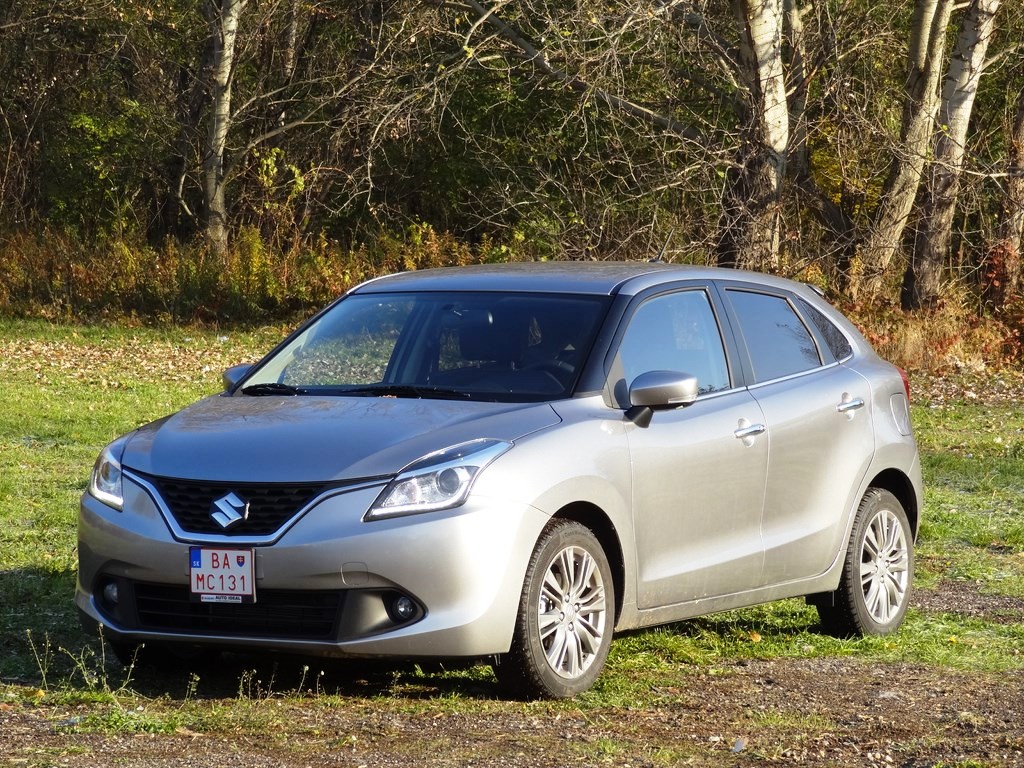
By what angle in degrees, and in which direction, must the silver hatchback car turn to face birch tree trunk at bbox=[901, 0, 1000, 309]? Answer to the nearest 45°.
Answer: approximately 135° to its right

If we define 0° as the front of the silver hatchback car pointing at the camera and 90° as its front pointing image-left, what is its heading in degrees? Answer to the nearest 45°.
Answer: approximately 45°

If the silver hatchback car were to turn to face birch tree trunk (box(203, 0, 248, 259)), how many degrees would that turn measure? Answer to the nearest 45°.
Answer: approximately 135° to its right

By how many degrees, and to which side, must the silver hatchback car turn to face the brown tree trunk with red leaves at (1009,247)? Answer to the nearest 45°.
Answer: approximately 135° to its right

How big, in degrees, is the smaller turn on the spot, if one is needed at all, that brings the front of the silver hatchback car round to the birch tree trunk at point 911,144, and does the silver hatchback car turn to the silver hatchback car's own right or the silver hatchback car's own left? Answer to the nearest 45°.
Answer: approximately 135° to the silver hatchback car's own right

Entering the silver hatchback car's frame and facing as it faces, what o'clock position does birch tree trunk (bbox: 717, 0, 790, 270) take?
The birch tree trunk is roughly at 5 o'clock from the silver hatchback car.
